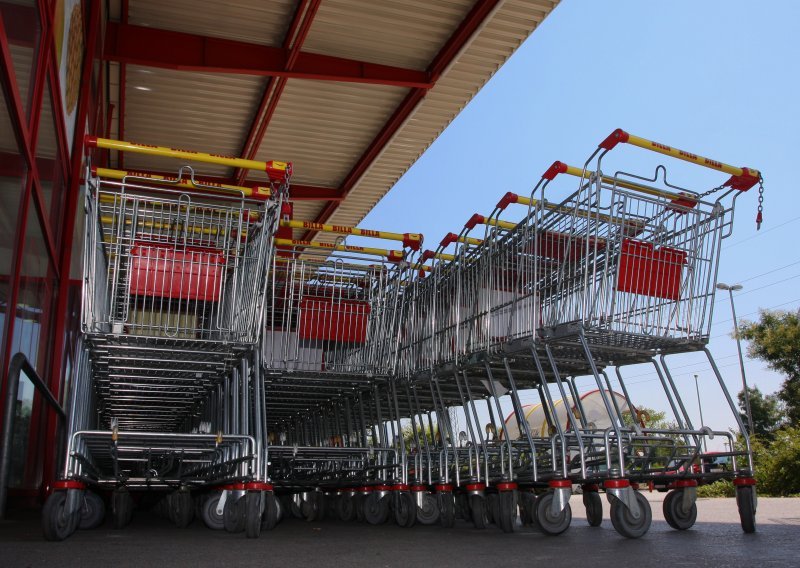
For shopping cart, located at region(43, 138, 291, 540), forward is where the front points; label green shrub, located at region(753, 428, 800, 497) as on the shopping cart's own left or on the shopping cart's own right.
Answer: on the shopping cart's own right

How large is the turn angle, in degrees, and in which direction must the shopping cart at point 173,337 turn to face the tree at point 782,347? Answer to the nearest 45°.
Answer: approximately 45° to its right

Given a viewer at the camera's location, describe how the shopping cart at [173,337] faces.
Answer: facing away from the viewer
